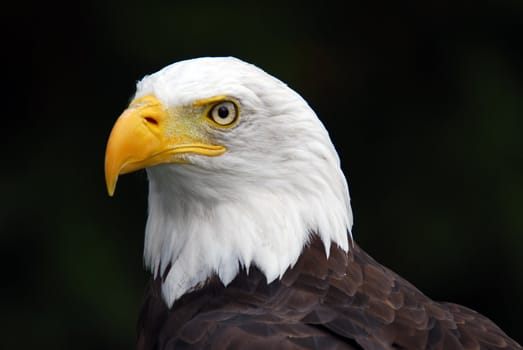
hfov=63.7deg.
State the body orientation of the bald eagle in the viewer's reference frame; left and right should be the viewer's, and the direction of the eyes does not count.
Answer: facing to the left of the viewer
